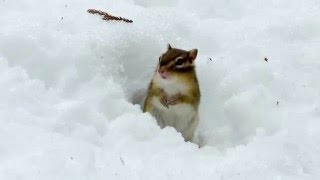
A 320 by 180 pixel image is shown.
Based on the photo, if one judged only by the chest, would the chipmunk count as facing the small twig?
no

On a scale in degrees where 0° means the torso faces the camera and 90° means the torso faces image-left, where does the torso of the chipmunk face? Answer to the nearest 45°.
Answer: approximately 45°
